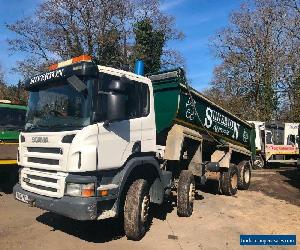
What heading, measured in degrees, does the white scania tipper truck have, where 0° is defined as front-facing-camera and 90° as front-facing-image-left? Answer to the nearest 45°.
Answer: approximately 45°

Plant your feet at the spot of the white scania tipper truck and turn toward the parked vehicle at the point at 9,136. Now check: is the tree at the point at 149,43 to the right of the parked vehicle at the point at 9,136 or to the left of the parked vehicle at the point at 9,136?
right

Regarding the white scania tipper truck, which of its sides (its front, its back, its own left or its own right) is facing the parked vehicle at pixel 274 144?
back

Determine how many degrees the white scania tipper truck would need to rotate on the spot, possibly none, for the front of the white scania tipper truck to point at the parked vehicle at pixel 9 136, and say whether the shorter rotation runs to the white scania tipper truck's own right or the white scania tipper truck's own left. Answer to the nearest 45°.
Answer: approximately 90° to the white scania tipper truck's own right

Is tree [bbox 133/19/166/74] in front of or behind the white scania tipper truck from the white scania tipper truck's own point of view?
behind
